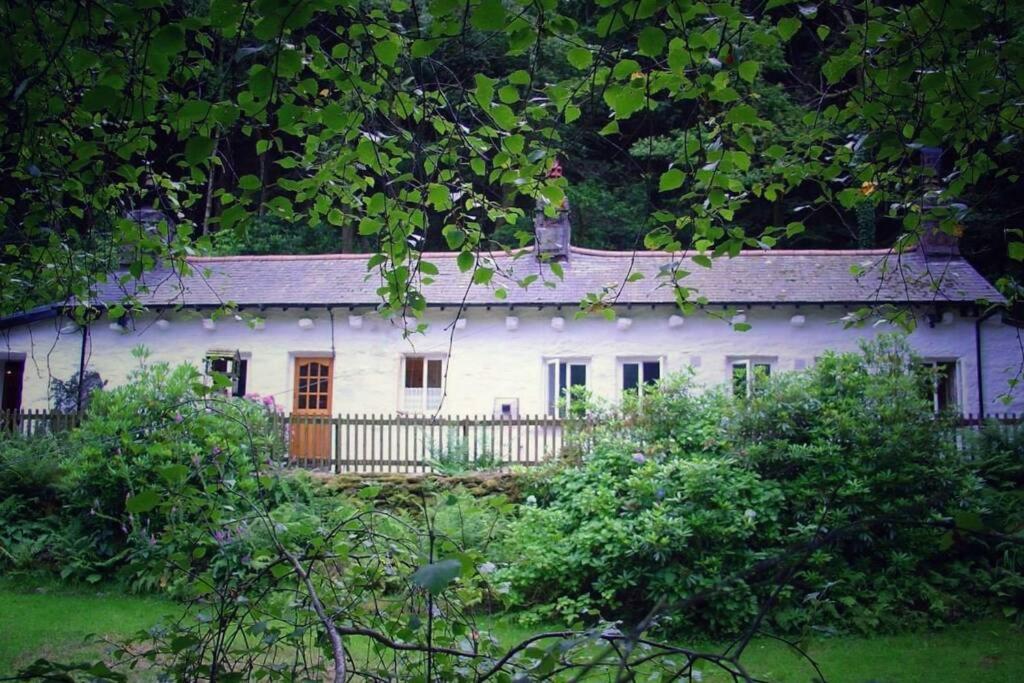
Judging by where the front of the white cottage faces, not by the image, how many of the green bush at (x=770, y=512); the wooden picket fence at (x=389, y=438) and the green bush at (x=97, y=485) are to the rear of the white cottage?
0

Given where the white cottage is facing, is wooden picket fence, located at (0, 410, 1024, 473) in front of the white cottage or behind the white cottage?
in front

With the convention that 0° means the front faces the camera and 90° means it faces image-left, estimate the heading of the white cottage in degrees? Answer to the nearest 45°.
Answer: approximately 0°

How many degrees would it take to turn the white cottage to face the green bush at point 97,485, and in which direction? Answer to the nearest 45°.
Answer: approximately 45° to its right

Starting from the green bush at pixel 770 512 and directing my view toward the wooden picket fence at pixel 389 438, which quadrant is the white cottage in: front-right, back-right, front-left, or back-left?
front-right

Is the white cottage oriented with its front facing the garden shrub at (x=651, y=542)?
yes

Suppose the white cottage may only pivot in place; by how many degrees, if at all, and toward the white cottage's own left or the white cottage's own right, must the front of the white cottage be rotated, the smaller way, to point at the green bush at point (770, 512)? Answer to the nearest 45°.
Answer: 0° — it already faces it

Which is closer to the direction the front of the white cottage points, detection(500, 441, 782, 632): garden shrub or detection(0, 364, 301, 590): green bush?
the garden shrub

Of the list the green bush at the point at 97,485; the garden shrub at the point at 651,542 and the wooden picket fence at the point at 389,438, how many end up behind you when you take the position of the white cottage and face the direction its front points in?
0

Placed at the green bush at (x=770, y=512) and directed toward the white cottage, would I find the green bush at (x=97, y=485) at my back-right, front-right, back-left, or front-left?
front-left
